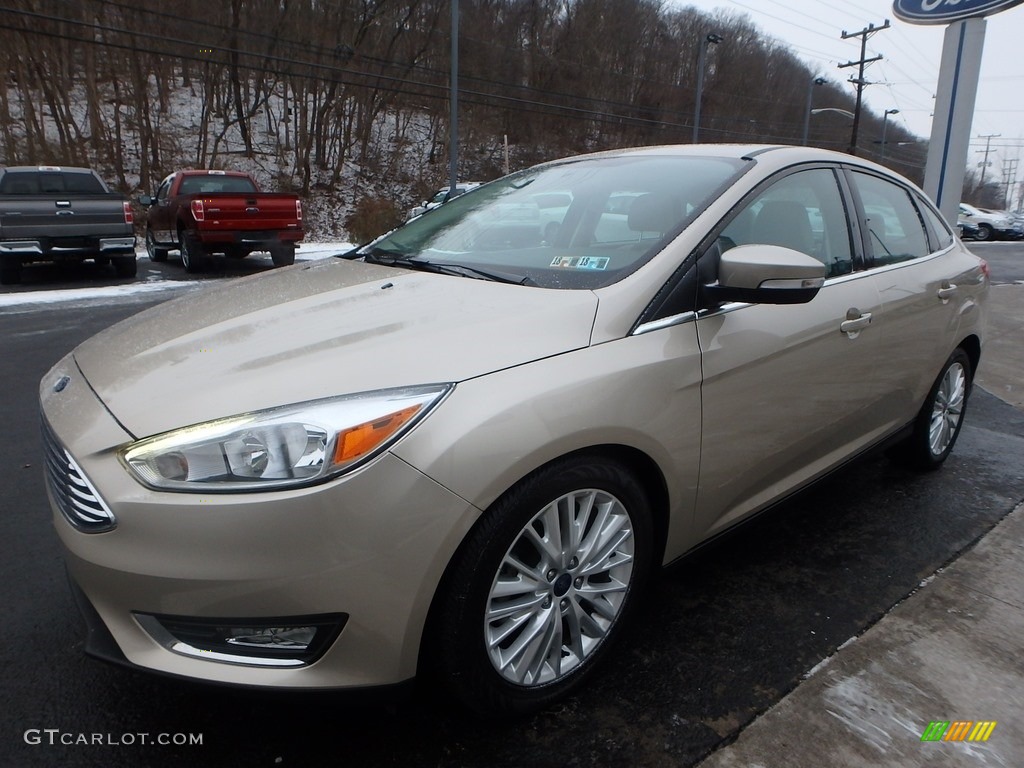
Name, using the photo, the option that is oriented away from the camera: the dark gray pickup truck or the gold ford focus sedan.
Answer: the dark gray pickup truck

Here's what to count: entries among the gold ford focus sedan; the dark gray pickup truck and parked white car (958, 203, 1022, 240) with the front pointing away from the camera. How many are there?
1

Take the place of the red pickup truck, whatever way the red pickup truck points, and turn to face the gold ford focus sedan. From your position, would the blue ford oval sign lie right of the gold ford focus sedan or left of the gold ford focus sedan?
left

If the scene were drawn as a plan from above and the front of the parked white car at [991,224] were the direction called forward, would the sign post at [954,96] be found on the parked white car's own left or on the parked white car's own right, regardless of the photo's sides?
on the parked white car's own right

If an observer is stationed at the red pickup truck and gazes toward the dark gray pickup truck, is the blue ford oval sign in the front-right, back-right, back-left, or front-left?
back-left

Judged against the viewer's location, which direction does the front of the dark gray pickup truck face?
facing away from the viewer

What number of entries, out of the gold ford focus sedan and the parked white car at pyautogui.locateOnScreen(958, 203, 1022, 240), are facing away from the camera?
0

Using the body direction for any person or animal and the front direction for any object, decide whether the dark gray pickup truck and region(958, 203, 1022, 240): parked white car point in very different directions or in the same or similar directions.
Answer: very different directions

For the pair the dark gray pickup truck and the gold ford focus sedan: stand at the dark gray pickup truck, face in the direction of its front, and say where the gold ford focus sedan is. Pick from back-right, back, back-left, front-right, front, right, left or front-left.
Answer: back

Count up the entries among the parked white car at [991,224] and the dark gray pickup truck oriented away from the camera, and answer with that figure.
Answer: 1

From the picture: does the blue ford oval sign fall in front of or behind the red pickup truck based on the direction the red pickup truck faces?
behind

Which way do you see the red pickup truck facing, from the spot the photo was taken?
facing away from the viewer and to the left of the viewer

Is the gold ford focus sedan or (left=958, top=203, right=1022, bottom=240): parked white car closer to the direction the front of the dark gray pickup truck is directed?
the parked white car
